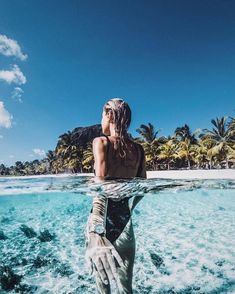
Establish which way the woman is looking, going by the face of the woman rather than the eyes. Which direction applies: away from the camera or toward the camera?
away from the camera

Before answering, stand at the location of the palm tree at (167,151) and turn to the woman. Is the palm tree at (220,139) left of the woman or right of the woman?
left

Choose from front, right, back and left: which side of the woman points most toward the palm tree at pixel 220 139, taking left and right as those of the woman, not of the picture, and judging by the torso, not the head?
front

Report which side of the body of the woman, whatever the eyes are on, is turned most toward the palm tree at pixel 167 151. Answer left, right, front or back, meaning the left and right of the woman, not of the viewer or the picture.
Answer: front

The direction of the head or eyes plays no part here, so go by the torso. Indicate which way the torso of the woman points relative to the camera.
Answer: away from the camera

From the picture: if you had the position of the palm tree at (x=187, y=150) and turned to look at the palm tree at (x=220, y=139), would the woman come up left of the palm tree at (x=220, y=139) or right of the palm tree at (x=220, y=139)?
right
